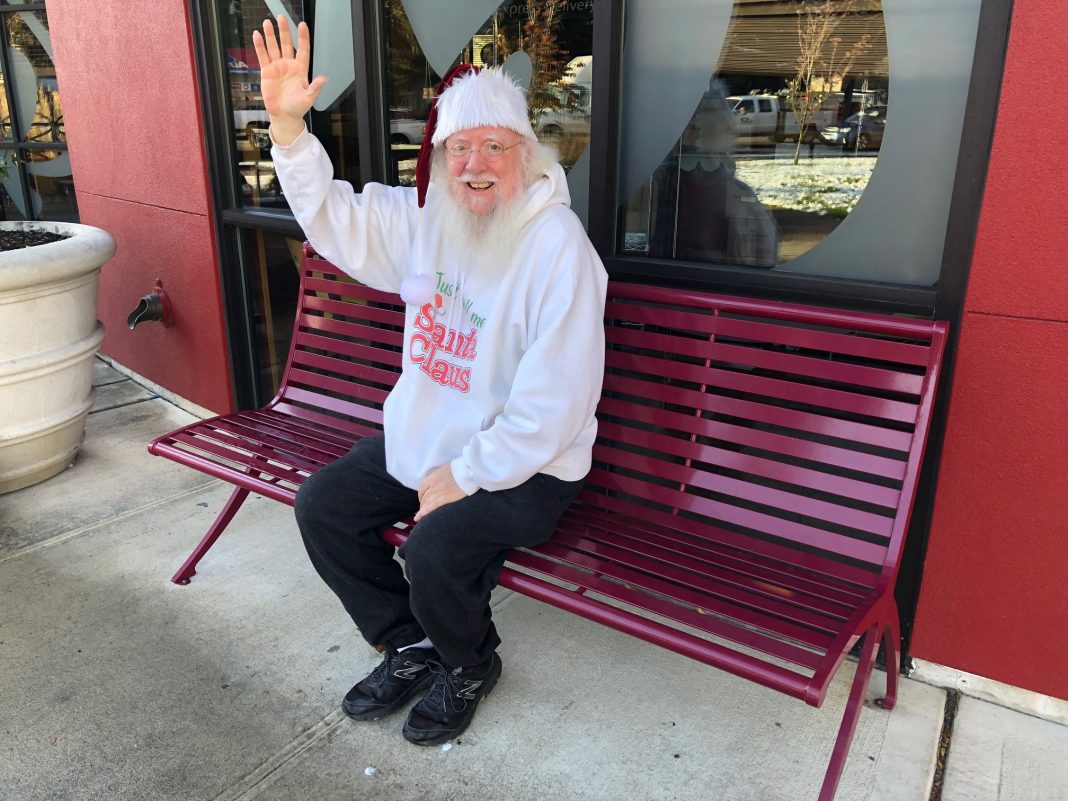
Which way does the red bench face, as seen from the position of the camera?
facing the viewer and to the left of the viewer

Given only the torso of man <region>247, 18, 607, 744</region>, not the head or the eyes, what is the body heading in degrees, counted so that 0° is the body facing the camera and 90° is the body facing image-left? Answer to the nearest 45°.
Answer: approximately 45°

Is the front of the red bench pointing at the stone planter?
no

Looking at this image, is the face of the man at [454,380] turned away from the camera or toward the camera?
toward the camera

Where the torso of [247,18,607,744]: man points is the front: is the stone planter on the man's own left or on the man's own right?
on the man's own right
